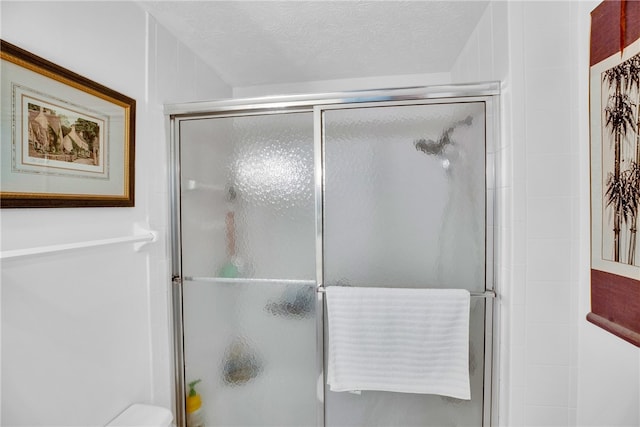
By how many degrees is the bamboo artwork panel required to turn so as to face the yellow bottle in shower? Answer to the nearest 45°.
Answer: approximately 45° to its right

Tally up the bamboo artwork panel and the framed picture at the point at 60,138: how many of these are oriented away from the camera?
0

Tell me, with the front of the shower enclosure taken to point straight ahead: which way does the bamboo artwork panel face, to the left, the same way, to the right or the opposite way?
to the right

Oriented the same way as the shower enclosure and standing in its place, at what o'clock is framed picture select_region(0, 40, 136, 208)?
The framed picture is roughly at 2 o'clock from the shower enclosure.

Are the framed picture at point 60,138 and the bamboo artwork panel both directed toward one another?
yes

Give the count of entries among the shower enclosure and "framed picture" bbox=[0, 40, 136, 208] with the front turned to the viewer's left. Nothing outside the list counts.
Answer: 0

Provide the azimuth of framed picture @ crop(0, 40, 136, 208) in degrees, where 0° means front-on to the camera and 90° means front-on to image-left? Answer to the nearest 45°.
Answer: approximately 315°

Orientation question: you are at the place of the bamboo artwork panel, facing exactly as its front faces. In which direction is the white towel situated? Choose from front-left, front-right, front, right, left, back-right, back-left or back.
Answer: front-right

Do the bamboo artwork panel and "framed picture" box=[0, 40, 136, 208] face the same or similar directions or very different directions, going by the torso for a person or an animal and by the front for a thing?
very different directions

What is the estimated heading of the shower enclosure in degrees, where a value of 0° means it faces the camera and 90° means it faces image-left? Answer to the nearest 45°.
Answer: approximately 0°

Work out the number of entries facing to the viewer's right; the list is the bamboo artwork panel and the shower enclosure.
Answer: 0

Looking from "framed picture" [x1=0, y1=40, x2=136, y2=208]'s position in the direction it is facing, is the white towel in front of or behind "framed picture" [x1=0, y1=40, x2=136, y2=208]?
in front

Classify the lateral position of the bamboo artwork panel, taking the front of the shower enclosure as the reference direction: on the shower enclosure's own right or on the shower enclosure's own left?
on the shower enclosure's own left

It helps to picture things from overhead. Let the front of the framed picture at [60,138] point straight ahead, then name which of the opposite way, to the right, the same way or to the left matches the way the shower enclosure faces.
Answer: to the right
